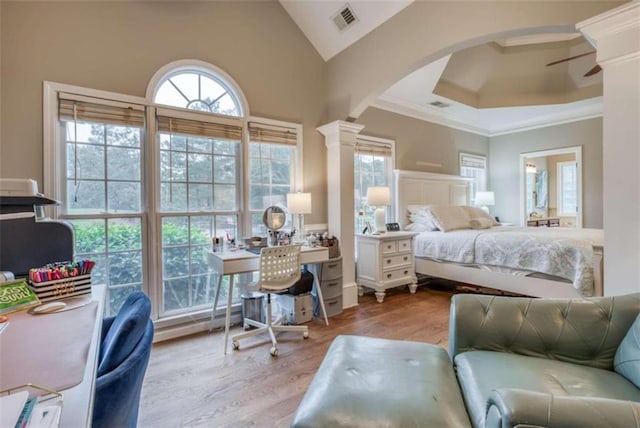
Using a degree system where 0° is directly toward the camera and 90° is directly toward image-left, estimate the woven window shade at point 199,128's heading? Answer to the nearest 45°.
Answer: approximately 315°

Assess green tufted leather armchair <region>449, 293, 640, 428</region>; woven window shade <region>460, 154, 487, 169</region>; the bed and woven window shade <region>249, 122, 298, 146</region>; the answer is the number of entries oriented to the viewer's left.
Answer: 1

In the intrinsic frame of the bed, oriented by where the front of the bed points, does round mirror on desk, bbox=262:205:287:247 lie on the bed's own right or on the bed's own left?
on the bed's own right

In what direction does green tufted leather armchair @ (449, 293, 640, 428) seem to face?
to the viewer's left

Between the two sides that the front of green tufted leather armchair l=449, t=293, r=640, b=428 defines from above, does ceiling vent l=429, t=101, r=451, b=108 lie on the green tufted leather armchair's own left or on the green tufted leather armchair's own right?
on the green tufted leather armchair's own right

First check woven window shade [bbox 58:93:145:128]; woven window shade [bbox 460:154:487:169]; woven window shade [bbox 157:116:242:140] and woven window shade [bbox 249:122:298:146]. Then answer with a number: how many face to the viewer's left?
0

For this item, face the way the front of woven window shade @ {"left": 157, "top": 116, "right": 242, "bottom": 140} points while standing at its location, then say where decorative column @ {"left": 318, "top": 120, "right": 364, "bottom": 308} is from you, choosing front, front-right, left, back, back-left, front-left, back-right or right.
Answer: front-left

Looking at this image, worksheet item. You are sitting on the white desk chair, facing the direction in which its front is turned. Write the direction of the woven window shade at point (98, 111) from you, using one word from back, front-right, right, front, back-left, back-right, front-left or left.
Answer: front-left

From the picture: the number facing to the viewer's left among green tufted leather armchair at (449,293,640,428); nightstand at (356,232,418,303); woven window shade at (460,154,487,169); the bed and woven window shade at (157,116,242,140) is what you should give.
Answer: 1

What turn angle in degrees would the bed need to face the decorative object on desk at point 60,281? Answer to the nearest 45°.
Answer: approximately 90° to its right

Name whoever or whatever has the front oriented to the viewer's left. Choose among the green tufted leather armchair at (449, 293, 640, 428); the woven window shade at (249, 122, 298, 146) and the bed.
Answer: the green tufted leather armchair

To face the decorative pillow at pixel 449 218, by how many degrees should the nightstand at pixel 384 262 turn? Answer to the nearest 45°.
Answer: approximately 90° to its left

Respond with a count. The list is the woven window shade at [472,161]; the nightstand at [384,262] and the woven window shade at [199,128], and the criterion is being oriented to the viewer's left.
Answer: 0

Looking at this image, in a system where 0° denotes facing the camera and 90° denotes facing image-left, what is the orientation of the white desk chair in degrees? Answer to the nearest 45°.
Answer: approximately 135°

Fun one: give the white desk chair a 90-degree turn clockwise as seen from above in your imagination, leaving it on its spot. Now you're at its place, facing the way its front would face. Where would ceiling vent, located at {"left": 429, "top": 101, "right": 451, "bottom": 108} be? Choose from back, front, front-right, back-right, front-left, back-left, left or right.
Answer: front

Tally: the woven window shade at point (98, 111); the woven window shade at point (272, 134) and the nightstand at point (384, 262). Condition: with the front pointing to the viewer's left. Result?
0

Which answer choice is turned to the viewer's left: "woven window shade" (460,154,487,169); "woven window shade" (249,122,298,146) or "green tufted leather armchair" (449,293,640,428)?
the green tufted leather armchair
